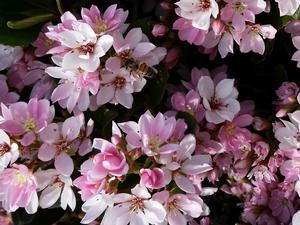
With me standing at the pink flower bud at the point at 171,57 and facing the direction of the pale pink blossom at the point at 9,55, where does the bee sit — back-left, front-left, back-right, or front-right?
front-left

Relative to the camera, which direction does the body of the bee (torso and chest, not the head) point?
to the viewer's left
